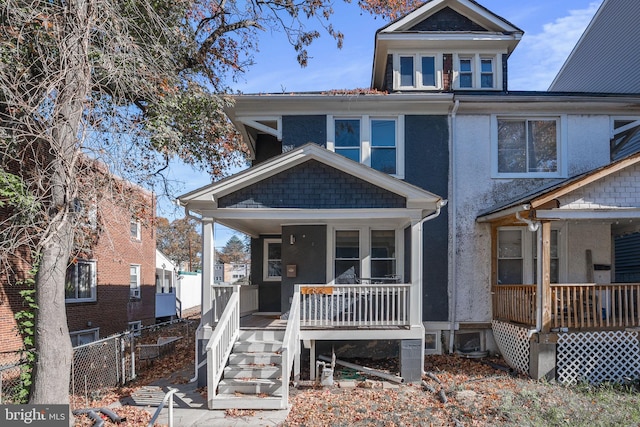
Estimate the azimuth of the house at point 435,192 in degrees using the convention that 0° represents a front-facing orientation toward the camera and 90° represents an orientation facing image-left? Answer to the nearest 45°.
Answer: approximately 0°

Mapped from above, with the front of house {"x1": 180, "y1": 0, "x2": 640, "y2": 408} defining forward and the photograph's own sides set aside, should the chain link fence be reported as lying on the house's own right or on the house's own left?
on the house's own right

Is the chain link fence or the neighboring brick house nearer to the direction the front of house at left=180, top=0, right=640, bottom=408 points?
the chain link fence
